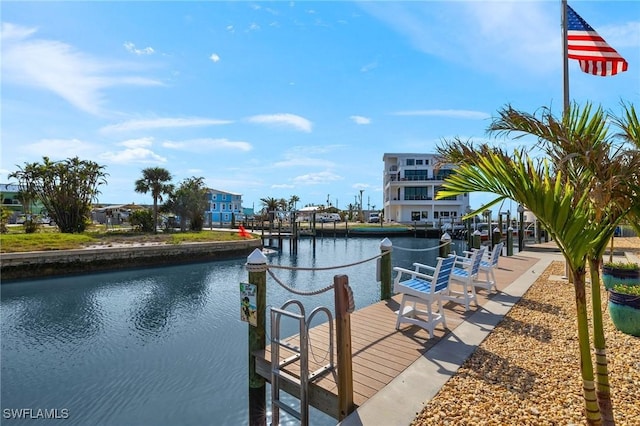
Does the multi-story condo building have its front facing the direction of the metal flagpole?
yes

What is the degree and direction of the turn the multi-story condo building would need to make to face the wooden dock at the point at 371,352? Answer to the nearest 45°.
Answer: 0° — it already faces it

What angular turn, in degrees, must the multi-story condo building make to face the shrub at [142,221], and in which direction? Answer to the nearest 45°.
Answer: approximately 45° to its right

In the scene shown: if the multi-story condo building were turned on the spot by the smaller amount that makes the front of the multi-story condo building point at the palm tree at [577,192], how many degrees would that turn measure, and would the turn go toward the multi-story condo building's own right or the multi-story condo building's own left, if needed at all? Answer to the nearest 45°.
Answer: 0° — it already faces it

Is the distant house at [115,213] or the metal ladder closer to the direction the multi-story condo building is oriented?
the metal ladder

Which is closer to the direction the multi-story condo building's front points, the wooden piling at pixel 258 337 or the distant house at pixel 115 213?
the wooden piling

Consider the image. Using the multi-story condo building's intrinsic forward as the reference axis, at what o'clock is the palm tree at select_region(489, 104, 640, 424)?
The palm tree is roughly at 12 o'clock from the multi-story condo building.

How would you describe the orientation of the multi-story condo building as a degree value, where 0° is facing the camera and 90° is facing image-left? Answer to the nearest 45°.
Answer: approximately 0°

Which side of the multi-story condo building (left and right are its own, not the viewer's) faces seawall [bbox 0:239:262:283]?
front

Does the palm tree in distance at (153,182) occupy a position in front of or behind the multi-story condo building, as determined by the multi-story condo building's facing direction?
in front

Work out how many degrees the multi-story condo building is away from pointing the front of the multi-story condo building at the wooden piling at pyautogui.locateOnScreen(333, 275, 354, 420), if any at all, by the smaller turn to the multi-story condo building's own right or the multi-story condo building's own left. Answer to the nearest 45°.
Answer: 0° — it already faces it

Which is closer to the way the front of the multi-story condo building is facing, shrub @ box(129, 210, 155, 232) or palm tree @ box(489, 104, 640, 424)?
the palm tree

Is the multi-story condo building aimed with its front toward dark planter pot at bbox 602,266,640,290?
yes
